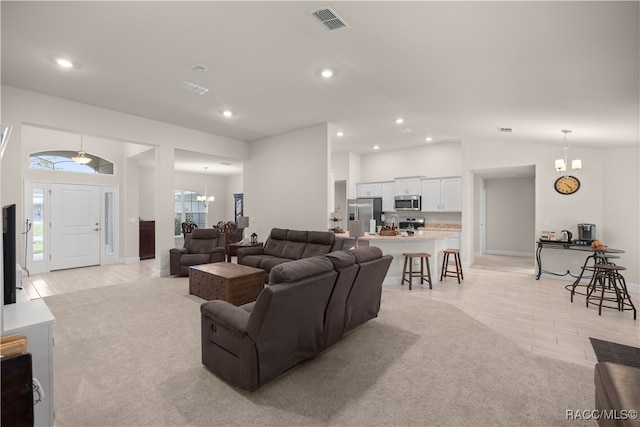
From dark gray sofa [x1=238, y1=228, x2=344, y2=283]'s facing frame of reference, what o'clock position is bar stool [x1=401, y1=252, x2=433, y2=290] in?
The bar stool is roughly at 8 o'clock from the dark gray sofa.

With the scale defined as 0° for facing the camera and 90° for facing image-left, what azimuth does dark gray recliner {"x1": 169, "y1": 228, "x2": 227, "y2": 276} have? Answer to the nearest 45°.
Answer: approximately 45°

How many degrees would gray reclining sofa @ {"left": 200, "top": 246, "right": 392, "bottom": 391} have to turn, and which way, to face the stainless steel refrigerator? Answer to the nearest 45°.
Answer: approximately 45° to its right

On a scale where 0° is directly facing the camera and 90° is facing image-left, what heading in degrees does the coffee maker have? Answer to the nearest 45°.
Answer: approximately 0°

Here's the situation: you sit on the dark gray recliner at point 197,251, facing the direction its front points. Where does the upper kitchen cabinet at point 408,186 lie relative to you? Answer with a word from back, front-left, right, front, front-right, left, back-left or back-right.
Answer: back-left

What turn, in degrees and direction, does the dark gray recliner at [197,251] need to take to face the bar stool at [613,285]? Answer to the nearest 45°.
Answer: approximately 90° to its left
